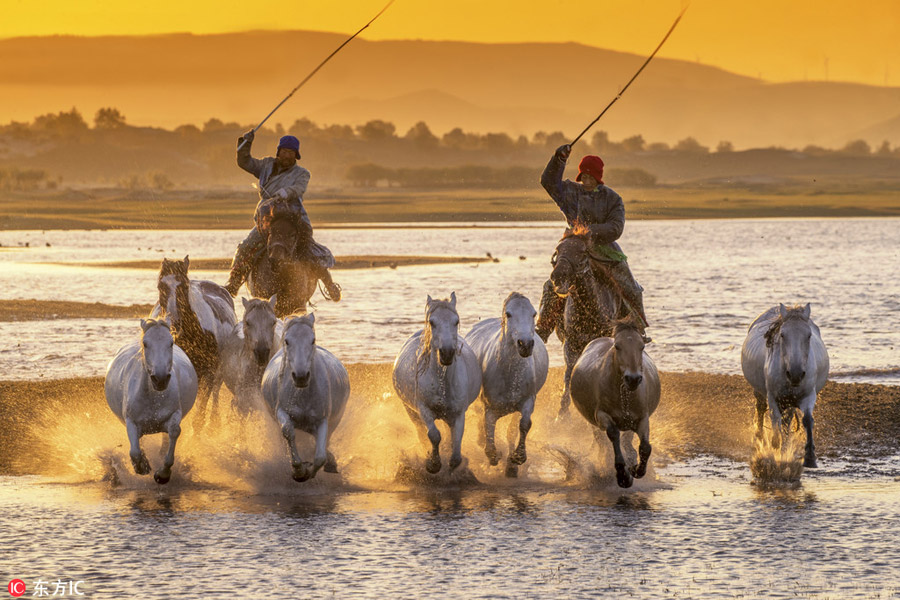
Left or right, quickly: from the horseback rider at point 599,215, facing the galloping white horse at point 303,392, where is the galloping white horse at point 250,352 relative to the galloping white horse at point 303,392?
right

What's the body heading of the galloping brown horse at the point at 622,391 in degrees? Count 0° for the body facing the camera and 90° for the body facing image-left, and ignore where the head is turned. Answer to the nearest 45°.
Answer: approximately 0°

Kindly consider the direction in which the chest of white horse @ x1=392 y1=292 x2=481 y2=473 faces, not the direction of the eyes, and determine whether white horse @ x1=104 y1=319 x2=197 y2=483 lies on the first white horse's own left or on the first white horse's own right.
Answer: on the first white horse's own right

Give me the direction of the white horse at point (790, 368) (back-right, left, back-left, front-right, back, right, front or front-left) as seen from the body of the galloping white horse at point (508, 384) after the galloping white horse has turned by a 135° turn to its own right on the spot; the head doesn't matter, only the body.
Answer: back-right

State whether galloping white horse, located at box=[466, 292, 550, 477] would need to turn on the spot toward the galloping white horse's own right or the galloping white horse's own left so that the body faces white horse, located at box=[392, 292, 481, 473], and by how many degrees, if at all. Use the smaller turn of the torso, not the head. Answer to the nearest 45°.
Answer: approximately 45° to the galloping white horse's own right

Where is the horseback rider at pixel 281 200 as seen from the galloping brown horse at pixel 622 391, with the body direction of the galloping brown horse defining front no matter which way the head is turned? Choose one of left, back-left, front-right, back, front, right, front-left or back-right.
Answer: back-right

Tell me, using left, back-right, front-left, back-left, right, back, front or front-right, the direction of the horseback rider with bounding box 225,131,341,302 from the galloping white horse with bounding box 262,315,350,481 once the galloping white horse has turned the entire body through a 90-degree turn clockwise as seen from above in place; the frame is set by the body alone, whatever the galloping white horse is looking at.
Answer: right

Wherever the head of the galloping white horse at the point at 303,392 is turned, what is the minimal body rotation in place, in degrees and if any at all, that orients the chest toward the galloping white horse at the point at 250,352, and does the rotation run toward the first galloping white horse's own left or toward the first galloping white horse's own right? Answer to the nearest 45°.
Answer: approximately 180°

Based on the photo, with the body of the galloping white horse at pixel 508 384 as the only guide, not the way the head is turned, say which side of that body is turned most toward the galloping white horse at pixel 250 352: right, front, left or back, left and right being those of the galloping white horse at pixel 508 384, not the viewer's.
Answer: right
